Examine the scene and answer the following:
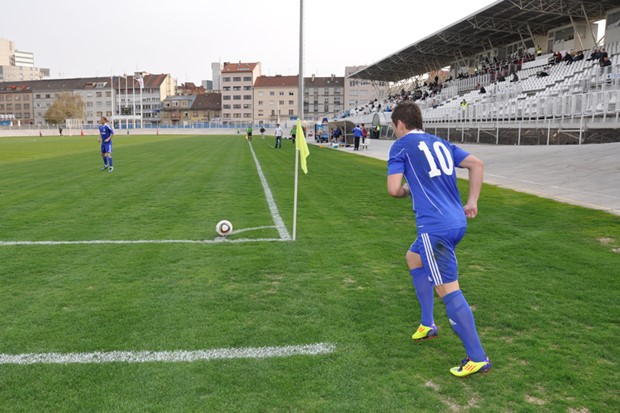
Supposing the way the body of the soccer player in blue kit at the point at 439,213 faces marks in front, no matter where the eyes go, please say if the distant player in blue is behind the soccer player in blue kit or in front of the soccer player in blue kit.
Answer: in front

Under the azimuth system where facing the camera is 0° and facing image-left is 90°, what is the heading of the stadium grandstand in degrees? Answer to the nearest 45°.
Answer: approximately 45°

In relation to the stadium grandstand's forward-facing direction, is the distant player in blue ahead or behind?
ahead

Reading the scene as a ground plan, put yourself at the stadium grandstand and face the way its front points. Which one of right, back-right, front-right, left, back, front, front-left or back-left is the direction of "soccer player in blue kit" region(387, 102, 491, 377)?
front-left

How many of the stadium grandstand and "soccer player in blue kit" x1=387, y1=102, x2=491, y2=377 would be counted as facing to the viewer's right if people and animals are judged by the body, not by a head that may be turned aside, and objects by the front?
0

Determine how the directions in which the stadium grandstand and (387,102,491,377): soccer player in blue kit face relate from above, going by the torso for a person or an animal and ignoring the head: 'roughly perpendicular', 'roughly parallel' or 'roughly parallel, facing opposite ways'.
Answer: roughly perpendicular

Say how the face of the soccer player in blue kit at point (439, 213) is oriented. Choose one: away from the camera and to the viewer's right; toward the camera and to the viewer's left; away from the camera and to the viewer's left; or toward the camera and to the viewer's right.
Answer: away from the camera and to the viewer's left

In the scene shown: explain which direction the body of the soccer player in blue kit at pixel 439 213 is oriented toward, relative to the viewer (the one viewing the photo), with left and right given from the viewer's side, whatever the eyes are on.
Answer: facing away from the viewer and to the left of the viewer

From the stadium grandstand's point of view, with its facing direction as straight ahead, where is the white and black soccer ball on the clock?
The white and black soccer ball is roughly at 11 o'clock from the stadium grandstand.

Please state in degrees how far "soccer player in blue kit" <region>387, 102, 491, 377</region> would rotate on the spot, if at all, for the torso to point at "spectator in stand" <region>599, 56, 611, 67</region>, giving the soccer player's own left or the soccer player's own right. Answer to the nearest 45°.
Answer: approximately 45° to the soccer player's own right

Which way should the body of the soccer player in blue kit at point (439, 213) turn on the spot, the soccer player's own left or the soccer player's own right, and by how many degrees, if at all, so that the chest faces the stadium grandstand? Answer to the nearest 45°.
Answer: approximately 45° to the soccer player's own right
